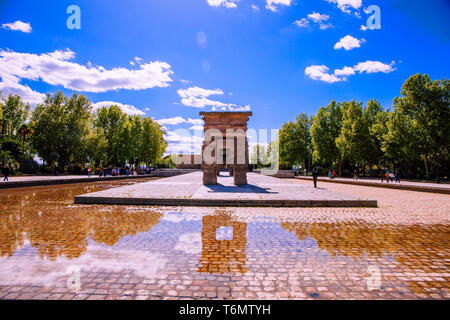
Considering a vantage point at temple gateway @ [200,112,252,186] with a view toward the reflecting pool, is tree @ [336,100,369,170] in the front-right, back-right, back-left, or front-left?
back-left

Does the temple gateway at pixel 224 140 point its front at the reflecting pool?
yes

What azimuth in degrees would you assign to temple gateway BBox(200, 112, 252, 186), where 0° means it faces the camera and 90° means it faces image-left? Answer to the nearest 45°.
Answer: approximately 0°

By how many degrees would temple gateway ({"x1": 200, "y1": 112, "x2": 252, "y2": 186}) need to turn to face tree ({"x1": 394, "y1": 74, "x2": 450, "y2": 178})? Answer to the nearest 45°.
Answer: approximately 135° to its left

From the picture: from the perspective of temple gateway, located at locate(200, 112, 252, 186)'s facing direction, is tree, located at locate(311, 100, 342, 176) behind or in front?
behind

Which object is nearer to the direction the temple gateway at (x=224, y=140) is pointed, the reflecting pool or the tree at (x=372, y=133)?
the reflecting pool

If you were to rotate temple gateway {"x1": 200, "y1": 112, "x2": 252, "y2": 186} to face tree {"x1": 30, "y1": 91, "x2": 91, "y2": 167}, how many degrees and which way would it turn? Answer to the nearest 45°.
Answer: approximately 135° to its right

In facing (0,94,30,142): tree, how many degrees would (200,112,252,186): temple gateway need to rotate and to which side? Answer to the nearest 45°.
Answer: approximately 135° to its right

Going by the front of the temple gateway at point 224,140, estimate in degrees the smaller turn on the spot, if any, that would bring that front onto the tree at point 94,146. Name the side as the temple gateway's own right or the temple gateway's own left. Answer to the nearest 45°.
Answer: approximately 135° to the temple gateway's own right

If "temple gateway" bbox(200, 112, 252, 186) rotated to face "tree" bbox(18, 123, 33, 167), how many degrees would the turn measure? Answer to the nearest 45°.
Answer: approximately 135° to its right
